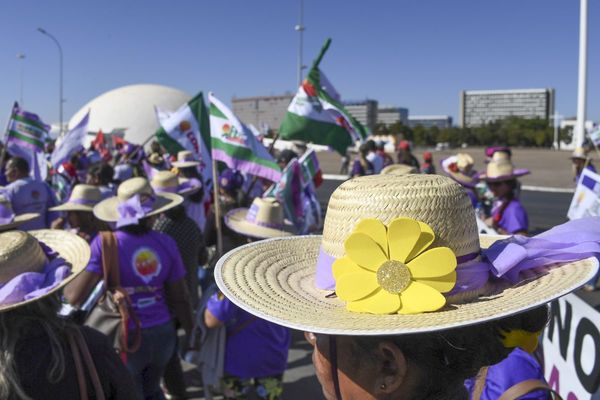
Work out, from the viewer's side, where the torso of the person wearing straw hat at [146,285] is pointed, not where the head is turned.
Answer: away from the camera

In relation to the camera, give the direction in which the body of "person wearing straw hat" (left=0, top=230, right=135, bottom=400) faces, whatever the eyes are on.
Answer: away from the camera

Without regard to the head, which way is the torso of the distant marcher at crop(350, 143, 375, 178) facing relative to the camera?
away from the camera

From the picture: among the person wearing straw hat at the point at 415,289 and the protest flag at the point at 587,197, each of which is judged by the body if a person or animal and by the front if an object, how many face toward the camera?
1

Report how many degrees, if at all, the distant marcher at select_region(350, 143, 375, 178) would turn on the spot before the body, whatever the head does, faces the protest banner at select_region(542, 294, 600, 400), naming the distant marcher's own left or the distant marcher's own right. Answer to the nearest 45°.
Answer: approximately 180°
